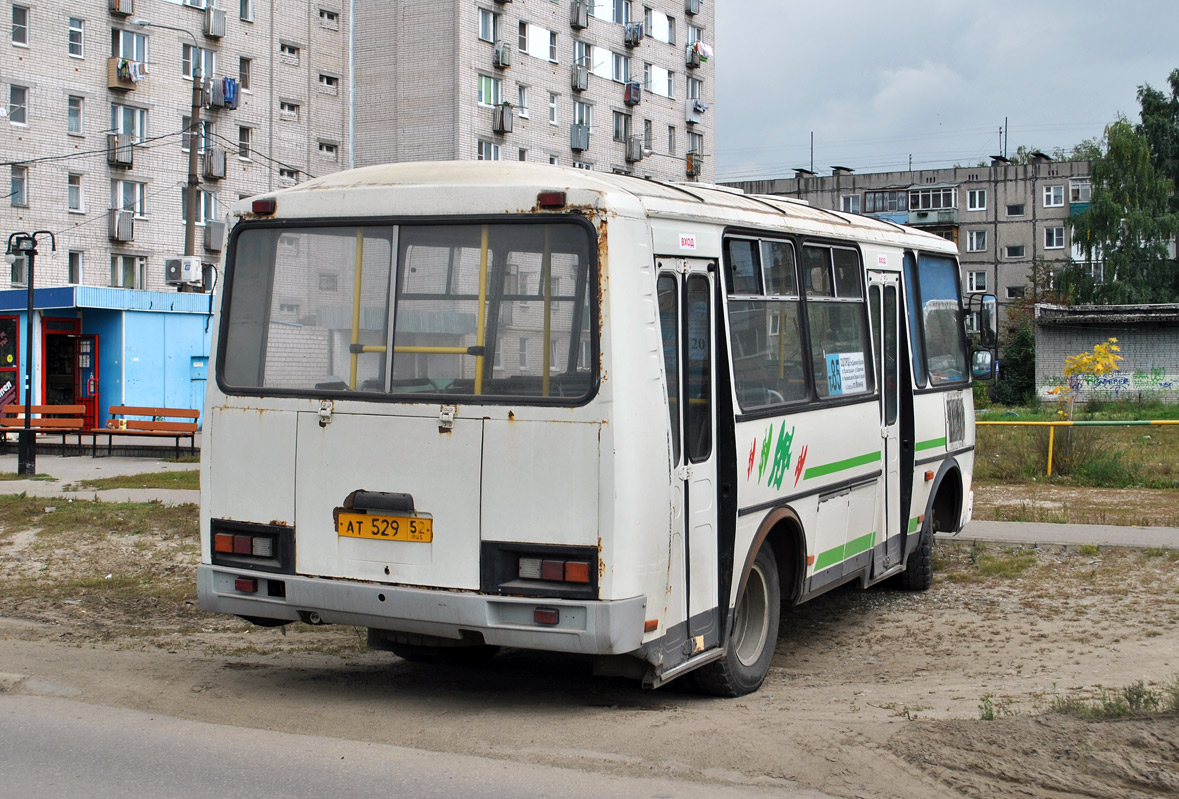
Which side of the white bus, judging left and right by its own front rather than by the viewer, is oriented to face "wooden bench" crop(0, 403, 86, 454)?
left

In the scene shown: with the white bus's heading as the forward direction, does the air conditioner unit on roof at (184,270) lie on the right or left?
on its left

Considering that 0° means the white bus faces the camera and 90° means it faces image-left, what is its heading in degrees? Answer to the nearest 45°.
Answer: approximately 225°
